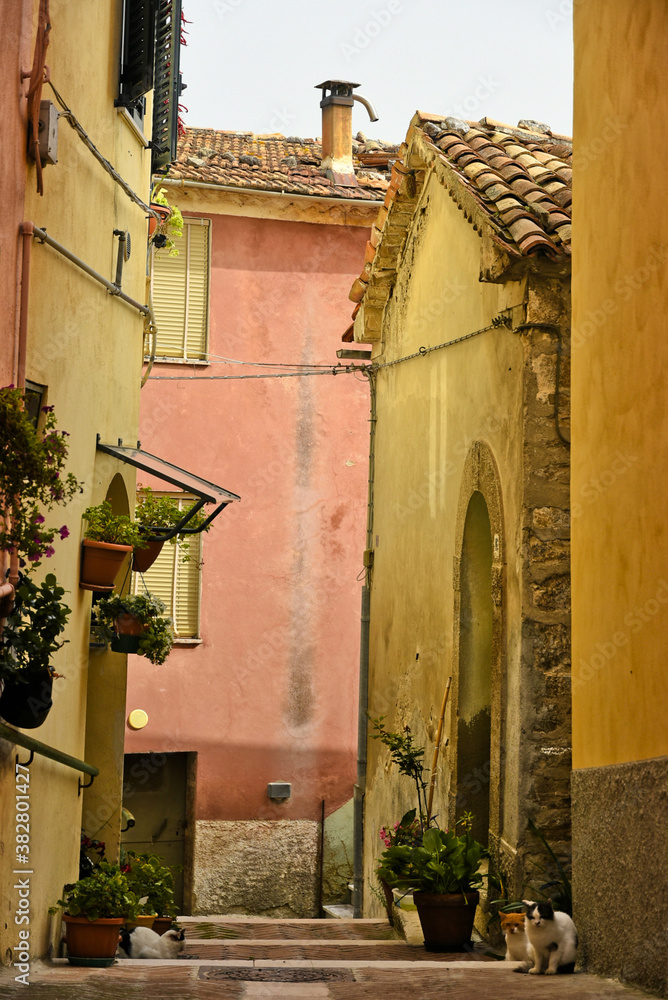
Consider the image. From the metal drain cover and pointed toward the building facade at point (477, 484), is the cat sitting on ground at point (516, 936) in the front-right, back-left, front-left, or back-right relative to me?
front-right

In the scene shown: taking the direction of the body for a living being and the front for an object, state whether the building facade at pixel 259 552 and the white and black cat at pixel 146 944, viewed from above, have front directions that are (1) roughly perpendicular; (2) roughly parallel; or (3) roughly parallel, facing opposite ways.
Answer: roughly perpendicular

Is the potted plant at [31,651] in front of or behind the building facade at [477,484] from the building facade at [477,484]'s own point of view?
in front

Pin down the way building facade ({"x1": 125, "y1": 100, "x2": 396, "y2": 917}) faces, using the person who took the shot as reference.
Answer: facing the viewer

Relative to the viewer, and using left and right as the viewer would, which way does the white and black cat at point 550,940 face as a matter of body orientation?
facing the viewer and to the left of the viewer

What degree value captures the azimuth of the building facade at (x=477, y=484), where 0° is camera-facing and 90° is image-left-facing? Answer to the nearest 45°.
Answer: approximately 45°

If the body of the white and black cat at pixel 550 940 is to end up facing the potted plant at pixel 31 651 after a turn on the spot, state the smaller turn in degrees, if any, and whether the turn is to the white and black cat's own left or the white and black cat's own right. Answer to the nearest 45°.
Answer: approximately 45° to the white and black cat's own right

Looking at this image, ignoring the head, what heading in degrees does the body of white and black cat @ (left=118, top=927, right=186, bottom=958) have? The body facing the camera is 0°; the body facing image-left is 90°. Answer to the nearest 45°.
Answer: approximately 270°

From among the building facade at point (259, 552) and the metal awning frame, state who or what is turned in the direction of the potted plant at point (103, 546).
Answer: the building facade

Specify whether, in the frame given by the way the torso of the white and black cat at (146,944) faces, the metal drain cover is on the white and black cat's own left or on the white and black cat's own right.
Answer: on the white and black cat's own right

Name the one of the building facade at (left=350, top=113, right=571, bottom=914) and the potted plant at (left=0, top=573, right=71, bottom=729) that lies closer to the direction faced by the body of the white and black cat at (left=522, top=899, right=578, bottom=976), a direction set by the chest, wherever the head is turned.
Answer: the potted plant

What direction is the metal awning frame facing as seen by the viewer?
to the viewer's right

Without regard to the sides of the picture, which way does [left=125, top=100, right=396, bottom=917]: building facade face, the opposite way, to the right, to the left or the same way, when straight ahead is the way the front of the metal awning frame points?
to the right

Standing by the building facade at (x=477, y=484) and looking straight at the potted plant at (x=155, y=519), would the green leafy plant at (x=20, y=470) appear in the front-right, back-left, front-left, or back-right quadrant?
front-left

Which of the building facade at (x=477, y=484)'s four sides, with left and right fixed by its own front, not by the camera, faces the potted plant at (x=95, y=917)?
front

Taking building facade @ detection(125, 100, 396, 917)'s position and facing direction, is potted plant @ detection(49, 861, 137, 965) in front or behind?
in front
